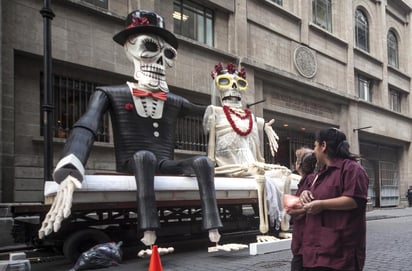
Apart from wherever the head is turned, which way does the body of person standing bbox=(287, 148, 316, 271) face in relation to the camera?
to the viewer's left

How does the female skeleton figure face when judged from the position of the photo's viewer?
facing the viewer and to the right of the viewer

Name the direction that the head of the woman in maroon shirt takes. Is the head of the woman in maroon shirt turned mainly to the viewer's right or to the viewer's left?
to the viewer's left

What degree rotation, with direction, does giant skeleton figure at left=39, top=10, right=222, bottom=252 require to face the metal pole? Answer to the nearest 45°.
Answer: approximately 135° to its right

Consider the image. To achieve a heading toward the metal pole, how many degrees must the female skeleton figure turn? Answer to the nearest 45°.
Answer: approximately 90° to its right

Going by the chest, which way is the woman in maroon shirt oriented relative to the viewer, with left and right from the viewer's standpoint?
facing the viewer and to the left of the viewer

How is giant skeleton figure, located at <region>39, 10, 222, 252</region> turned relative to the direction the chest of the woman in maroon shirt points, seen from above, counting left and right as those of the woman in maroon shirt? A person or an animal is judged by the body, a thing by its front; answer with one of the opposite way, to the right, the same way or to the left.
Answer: to the left

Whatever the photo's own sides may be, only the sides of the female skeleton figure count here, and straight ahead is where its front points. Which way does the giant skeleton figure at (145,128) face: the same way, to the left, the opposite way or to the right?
the same way
